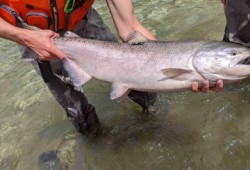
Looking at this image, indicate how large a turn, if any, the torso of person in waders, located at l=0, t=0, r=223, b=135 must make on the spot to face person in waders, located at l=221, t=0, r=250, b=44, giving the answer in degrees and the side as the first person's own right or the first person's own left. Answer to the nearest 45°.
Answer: approximately 45° to the first person's own left
